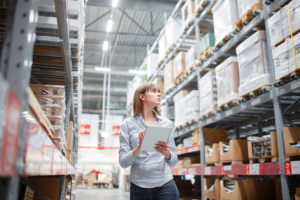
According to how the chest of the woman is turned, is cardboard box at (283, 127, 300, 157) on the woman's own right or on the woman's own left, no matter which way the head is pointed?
on the woman's own left

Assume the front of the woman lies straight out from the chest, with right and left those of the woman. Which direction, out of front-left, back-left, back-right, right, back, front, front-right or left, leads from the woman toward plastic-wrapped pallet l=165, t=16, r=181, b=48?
back

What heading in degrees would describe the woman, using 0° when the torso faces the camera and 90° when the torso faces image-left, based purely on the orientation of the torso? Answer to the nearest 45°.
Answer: approximately 0°

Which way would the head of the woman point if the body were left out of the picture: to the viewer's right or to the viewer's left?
to the viewer's right

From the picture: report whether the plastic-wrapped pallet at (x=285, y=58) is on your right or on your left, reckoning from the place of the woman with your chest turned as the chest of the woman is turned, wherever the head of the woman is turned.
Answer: on your left
